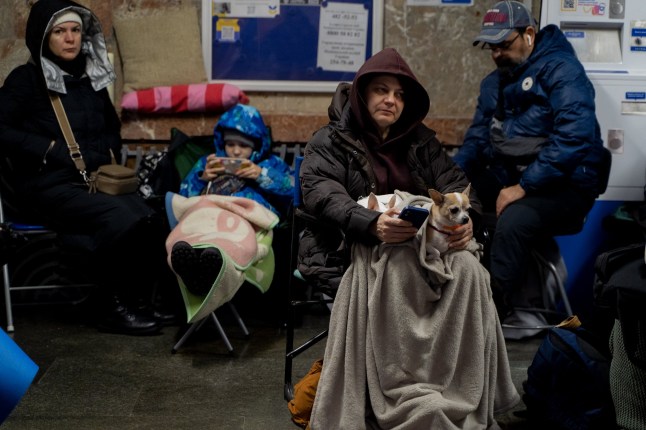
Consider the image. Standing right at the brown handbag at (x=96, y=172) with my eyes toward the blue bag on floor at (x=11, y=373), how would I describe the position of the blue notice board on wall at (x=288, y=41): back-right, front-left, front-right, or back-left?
back-left

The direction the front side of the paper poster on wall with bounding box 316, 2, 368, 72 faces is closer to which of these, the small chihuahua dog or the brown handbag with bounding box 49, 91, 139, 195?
the small chihuahua dog

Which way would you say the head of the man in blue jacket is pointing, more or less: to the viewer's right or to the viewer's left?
to the viewer's left

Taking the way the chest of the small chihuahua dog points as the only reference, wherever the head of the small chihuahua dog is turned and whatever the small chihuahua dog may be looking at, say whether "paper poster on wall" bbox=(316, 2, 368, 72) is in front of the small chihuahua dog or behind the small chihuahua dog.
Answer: behind

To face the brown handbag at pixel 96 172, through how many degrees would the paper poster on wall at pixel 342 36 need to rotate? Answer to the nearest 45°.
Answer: approximately 45° to its right

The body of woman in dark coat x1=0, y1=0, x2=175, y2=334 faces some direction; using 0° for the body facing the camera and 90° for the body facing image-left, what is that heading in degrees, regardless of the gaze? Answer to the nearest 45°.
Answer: approximately 315°
